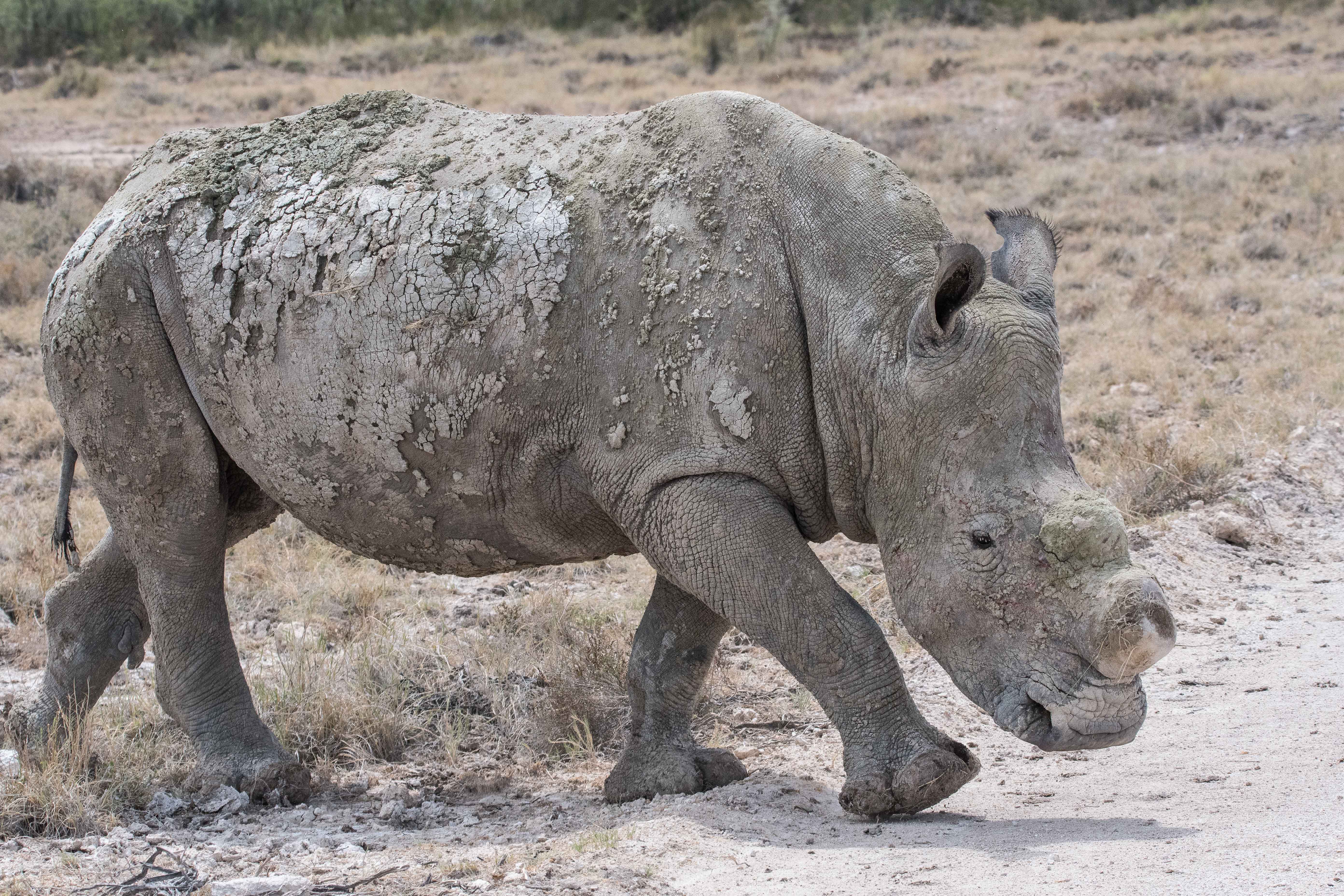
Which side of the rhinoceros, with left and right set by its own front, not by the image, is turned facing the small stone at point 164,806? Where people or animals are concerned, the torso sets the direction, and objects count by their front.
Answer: back

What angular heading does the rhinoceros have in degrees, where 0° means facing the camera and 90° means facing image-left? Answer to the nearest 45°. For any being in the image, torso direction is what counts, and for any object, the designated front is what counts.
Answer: approximately 270°

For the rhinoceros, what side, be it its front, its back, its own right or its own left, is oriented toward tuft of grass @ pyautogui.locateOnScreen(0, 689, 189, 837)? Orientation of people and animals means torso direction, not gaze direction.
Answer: back

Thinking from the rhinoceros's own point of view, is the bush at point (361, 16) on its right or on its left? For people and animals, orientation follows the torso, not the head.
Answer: on its left

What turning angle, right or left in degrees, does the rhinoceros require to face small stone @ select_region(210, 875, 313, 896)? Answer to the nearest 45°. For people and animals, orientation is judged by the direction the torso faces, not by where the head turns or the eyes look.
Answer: approximately 135° to its right
